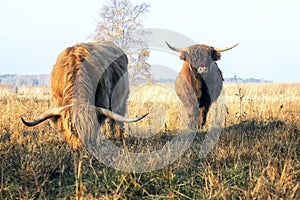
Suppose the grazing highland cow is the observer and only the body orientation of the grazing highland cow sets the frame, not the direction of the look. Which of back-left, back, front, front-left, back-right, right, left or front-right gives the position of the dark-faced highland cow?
back-left

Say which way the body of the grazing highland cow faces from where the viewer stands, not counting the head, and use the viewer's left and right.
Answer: facing the viewer

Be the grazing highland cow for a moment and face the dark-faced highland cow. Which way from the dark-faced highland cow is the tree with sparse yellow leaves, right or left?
left

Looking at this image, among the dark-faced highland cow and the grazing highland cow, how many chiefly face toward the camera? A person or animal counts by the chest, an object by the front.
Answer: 2

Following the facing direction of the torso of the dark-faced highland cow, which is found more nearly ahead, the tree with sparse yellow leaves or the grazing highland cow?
the grazing highland cow

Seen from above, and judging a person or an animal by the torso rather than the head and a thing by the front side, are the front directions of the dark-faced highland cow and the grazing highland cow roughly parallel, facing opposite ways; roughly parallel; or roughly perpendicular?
roughly parallel

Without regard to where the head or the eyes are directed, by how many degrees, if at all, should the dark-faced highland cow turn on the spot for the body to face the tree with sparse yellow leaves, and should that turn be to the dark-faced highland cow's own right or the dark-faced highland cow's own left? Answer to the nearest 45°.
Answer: approximately 180°

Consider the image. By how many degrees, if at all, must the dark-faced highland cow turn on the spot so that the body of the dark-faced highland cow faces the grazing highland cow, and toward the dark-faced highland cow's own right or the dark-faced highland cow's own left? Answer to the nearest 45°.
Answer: approximately 45° to the dark-faced highland cow's own right

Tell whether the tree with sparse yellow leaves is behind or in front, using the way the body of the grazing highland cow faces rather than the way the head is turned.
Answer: behind
